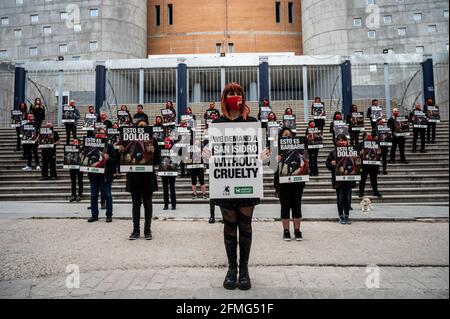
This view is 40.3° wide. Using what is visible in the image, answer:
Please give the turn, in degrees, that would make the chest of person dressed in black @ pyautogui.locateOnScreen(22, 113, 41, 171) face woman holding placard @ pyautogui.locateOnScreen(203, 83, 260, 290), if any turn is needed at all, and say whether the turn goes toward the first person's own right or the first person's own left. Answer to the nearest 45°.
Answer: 0° — they already face them

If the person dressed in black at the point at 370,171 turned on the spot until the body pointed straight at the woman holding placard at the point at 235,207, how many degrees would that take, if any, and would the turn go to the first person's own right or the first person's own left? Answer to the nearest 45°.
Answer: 0° — they already face them

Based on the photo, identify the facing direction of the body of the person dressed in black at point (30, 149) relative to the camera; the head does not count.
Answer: toward the camera

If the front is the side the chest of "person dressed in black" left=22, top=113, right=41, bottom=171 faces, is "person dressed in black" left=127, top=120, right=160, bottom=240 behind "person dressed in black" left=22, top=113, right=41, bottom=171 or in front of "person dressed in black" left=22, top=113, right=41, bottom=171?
in front

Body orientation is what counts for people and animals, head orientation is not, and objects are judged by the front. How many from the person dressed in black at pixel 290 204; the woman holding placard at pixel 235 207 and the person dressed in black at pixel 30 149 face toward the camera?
3

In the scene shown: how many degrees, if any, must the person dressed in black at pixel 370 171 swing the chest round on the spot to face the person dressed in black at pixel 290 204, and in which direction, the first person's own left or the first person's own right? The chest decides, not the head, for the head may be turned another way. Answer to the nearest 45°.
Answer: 0° — they already face them

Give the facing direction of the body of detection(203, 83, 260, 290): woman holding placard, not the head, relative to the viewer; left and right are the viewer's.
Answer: facing the viewer

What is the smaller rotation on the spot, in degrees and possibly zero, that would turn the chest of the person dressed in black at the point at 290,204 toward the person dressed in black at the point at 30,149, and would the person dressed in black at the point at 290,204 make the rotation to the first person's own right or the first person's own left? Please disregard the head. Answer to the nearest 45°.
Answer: approximately 135° to the first person's own right

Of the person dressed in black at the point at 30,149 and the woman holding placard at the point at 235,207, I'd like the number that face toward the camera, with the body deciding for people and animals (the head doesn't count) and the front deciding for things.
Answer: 2

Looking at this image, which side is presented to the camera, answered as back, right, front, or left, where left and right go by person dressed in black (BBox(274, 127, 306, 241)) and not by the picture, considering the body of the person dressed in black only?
front
